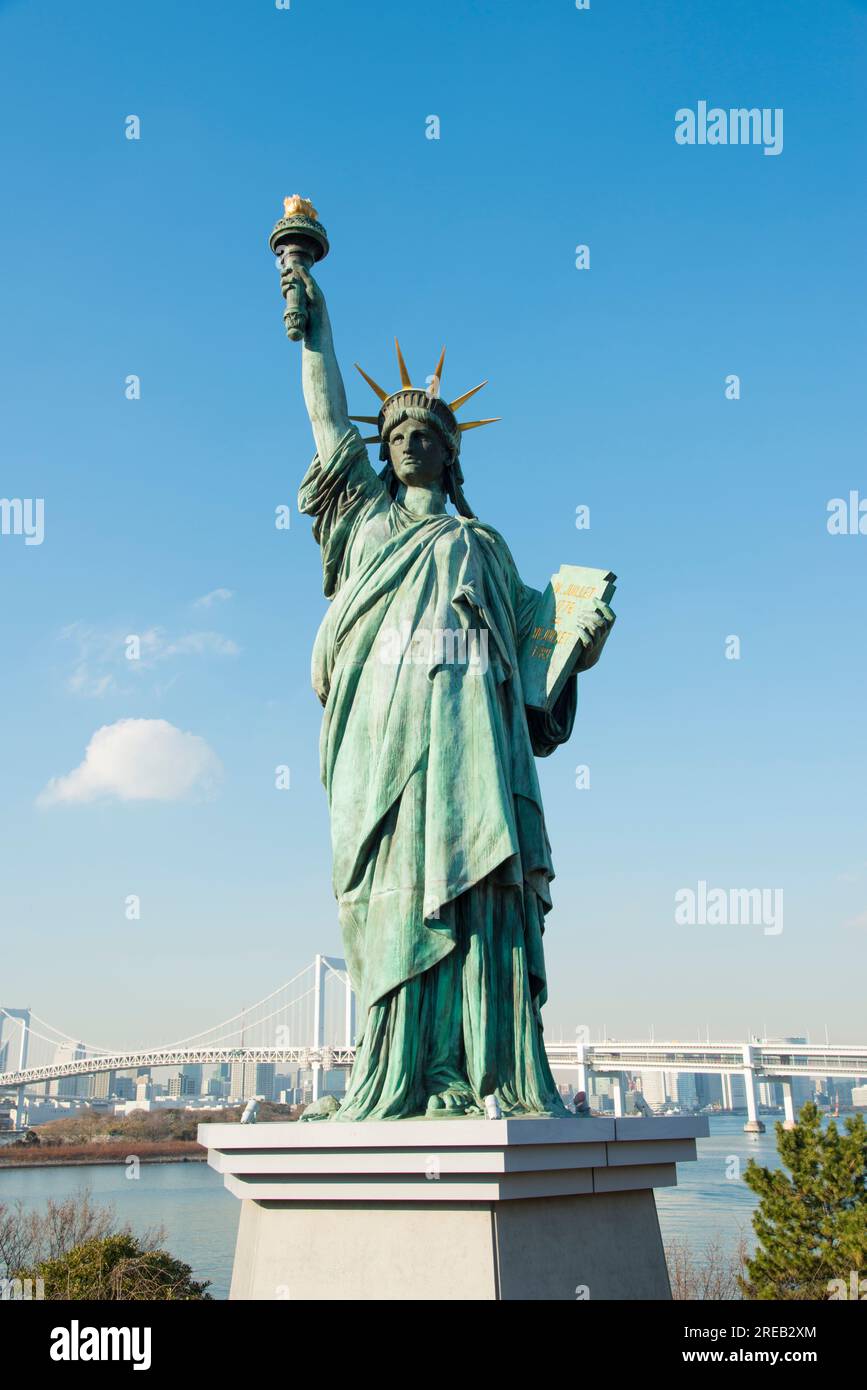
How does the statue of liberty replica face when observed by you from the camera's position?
facing the viewer

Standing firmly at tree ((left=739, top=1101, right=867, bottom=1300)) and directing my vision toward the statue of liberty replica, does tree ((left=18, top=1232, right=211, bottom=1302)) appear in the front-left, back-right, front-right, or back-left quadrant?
front-right
